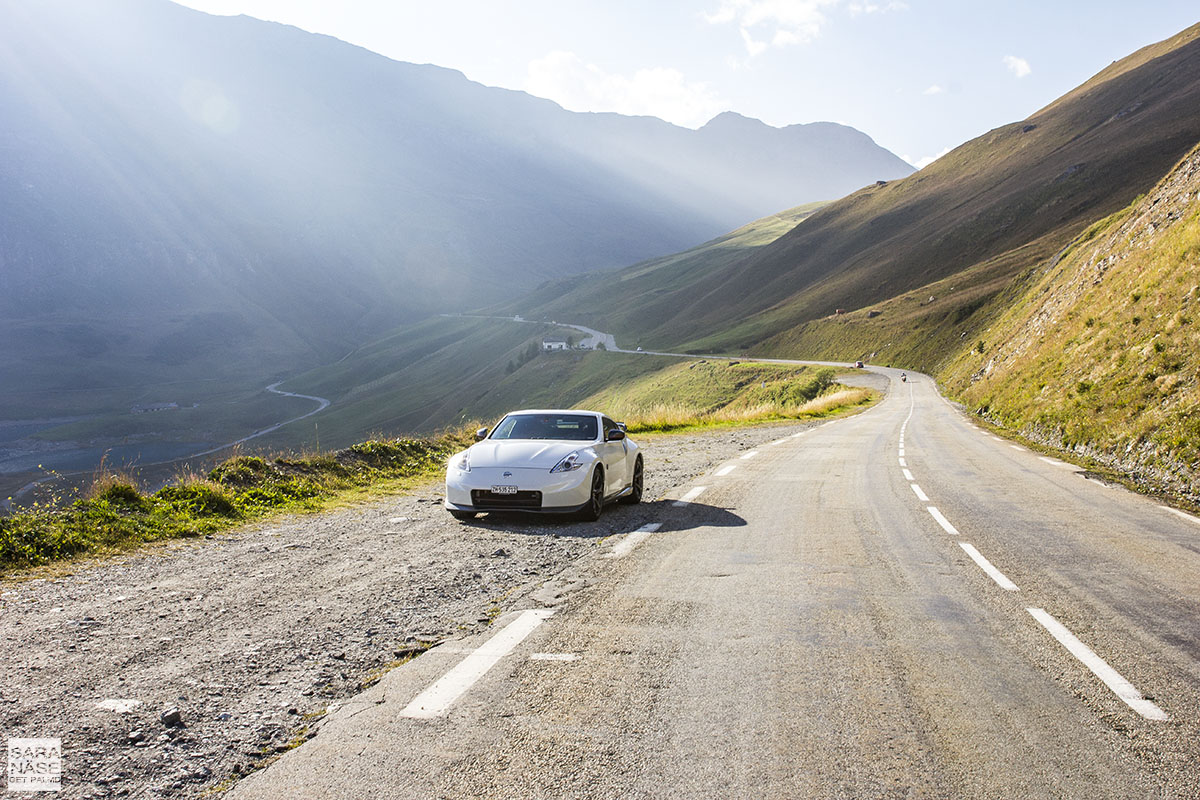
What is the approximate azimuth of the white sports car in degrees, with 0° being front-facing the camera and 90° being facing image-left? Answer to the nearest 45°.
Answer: approximately 45°
